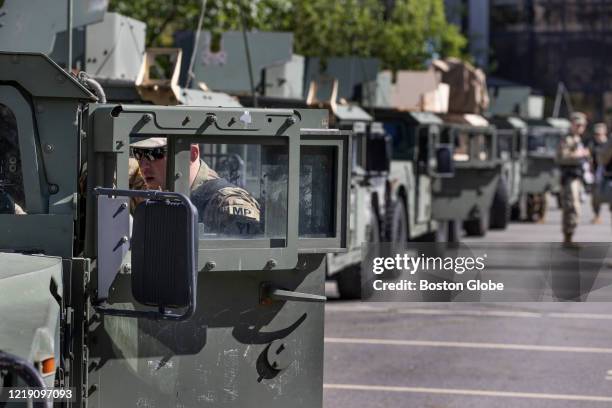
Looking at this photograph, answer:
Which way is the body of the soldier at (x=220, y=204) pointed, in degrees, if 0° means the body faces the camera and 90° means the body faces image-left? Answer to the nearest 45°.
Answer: approximately 45°

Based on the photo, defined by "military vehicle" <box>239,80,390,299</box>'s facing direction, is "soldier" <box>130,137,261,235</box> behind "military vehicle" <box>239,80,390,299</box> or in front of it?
in front

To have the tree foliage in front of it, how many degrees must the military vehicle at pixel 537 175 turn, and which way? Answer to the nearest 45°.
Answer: approximately 90° to its right

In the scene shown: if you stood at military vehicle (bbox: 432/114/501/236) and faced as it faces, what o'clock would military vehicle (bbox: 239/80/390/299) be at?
military vehicle (bbox: 239/80/390/299) is roughly at 11 o'clock from military vehicle (bbox: 432/114/501/236).

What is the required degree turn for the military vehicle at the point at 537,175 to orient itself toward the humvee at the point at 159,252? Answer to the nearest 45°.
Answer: approximately 45° to its left

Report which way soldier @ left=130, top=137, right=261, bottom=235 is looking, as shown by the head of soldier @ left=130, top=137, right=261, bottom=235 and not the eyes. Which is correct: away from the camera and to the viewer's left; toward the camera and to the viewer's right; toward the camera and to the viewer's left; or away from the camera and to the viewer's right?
toward the camera and to the viewer's left

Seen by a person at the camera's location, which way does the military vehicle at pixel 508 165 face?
facing the viewer and to the left of the viewer
